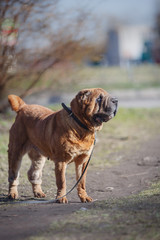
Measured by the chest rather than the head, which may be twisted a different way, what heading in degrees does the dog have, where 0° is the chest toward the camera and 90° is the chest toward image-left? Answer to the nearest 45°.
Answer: approximately 315°

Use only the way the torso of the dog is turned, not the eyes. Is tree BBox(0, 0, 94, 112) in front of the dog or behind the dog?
behind
